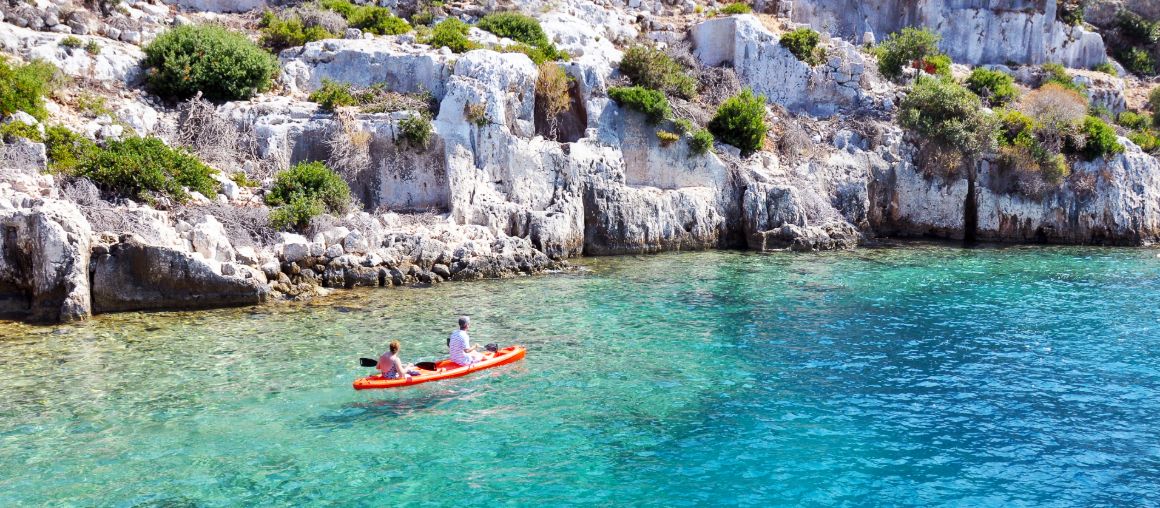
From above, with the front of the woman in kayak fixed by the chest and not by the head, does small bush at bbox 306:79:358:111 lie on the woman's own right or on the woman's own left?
on the woman's own left

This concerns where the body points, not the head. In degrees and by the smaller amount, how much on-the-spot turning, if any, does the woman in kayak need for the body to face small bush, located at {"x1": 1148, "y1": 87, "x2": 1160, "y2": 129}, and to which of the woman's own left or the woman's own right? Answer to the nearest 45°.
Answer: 0° — they already face it

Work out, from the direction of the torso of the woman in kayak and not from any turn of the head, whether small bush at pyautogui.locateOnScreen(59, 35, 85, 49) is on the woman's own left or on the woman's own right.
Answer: on the woman's own left

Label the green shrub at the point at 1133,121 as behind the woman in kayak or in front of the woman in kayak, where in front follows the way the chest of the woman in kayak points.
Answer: in front

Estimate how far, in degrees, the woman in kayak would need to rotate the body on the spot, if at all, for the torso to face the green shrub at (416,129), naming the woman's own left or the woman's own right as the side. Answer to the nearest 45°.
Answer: approximately 45° to the woman's own left

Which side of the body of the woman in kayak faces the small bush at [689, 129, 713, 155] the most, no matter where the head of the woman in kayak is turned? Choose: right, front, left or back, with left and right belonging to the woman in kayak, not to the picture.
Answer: front

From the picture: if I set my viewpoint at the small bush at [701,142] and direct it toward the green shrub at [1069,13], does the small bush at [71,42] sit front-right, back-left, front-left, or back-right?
back-left

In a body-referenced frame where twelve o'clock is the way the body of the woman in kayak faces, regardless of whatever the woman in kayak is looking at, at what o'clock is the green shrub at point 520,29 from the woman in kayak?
The green shrub is roughly at 11 o'clock from the woman in kayak.

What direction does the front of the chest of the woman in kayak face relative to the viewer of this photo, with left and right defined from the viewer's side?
facing away from the viewer and to the right of the viewer

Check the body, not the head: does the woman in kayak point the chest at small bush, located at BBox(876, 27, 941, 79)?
yes

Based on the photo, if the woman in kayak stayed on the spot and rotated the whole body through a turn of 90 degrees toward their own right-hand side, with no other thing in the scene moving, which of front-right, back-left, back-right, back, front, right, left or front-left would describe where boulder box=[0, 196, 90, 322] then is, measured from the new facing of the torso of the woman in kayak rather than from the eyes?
back

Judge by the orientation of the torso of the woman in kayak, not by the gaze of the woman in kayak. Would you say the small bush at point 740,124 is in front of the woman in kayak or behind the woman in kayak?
in front

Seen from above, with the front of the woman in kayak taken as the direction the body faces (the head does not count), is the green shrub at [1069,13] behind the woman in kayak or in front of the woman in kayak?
in front

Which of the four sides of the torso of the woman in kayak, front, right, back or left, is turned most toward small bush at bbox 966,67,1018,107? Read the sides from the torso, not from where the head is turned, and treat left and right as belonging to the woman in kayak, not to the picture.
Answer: front
